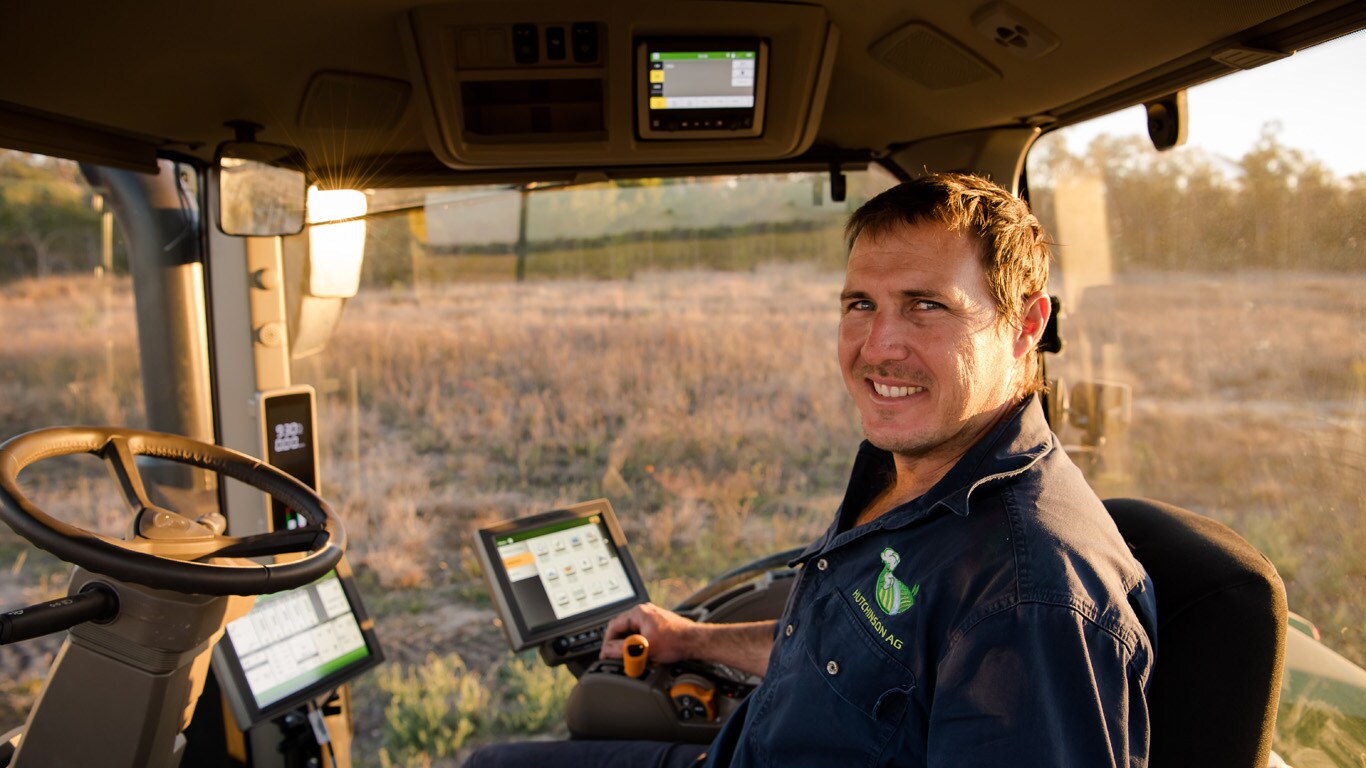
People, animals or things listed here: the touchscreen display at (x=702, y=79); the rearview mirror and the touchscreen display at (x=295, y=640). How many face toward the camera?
3

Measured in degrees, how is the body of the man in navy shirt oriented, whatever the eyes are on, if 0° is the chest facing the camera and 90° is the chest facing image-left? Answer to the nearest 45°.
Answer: approximately 45°

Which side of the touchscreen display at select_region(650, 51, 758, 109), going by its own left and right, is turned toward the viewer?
front

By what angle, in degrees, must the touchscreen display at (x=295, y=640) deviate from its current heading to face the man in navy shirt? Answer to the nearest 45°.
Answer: approximately 45° to its left

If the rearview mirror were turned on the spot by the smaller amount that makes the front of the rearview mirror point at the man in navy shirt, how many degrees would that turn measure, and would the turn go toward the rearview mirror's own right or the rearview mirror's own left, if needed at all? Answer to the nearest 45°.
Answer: approximately 45° to the rearview mirror's own left

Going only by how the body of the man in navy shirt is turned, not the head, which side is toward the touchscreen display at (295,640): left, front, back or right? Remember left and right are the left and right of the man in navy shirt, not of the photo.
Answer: right

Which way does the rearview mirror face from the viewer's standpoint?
toward the camera

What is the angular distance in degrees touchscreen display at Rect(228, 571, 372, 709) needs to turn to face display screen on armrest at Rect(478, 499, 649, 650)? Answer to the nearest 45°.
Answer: approximately 90° to its left
